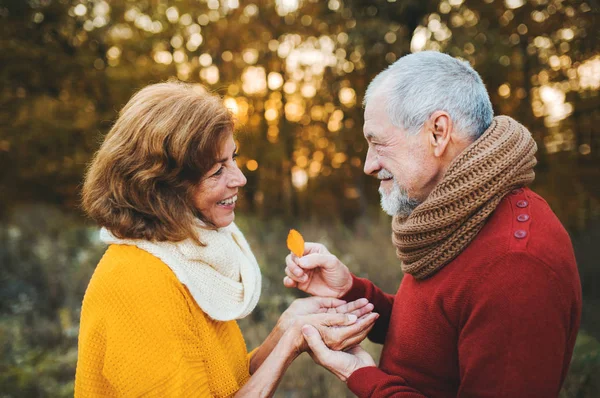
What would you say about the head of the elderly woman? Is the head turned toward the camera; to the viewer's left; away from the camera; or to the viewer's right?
to the viewer's right

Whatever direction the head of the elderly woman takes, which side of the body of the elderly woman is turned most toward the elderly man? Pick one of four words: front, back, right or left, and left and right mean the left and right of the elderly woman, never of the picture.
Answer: front

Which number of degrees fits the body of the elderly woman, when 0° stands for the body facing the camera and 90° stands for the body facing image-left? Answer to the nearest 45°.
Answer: approximately 270°

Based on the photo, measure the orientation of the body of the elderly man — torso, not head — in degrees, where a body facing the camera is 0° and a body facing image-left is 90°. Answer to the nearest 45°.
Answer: approximately 90°

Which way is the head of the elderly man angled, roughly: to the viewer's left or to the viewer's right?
to the viewer's left

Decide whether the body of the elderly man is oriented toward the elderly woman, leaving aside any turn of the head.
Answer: yes

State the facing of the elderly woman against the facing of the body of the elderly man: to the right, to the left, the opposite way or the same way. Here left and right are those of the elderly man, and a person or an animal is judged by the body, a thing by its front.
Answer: the opposite way

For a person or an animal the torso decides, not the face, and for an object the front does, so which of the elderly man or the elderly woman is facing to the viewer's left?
the elderly man

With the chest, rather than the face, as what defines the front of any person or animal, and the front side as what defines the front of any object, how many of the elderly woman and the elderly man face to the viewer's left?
1
